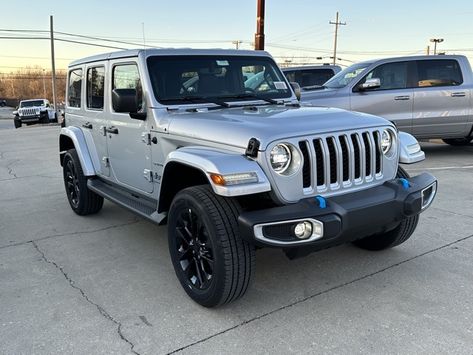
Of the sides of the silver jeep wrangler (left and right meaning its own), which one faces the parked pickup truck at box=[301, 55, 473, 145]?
left

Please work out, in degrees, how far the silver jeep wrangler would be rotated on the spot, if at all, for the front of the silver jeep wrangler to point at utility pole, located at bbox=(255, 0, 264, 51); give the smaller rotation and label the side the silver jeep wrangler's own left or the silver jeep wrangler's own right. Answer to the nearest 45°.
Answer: approximately 135° to the silver jeep wrangler's own left

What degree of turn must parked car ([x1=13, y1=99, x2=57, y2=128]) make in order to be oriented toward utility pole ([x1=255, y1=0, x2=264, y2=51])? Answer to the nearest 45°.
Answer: approximately 45° to its left

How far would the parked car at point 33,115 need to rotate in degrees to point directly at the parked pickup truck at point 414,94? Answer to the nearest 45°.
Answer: approximately 45° to its left

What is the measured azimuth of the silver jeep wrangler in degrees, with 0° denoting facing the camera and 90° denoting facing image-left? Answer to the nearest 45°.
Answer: approximately 315°

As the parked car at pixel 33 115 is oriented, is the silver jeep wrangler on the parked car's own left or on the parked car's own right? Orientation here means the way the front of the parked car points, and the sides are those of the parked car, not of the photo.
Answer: on the parked car's own left

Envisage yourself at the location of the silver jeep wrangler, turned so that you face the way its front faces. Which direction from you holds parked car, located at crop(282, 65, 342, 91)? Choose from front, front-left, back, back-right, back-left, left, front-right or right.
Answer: back-left

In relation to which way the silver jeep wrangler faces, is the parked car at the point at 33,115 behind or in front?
behind

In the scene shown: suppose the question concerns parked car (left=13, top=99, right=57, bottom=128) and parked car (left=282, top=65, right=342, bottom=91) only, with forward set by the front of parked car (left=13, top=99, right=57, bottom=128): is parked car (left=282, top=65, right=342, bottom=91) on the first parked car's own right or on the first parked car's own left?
on the first parked car's own left

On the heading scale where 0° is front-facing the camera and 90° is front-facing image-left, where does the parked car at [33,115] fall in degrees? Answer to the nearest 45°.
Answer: approximately 45°

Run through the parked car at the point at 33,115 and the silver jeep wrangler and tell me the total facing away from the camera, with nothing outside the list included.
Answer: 0

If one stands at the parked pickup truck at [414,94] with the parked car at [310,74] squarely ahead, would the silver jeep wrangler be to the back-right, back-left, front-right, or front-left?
back-left
